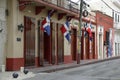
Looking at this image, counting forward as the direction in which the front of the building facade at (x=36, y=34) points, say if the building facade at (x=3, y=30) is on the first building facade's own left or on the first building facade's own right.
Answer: on the first building facade's own right

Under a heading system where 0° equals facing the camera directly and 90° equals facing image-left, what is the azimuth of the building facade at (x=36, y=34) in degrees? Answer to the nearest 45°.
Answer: approximately 315°
